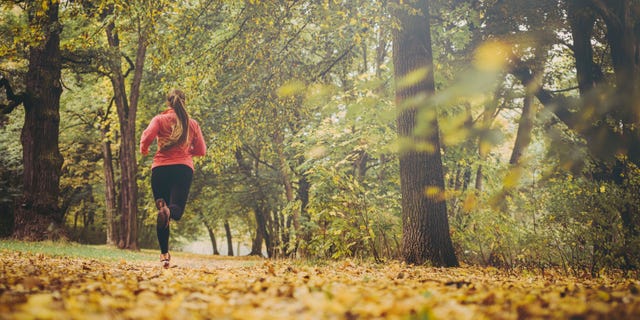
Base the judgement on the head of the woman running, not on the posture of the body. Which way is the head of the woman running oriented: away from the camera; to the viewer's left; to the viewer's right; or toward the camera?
away from the camera

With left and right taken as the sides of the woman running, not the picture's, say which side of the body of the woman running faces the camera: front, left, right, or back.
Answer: back

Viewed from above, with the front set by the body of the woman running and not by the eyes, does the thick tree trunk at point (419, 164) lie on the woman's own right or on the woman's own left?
on the woman's own right
